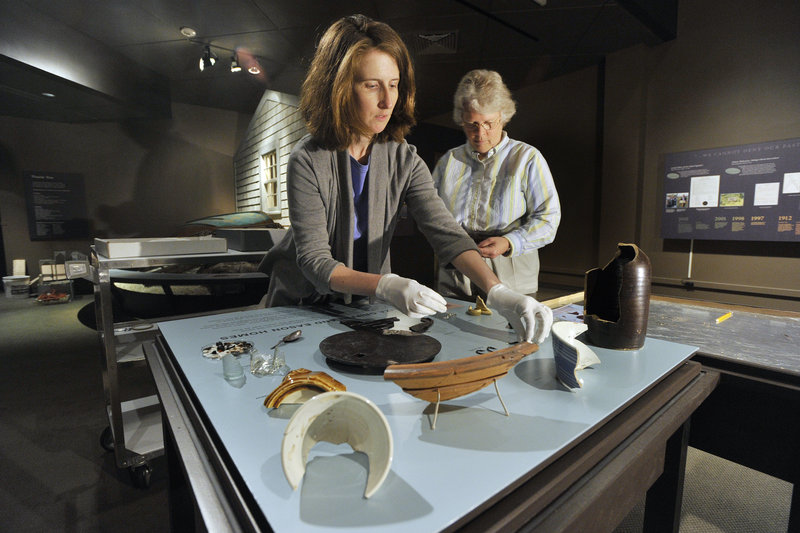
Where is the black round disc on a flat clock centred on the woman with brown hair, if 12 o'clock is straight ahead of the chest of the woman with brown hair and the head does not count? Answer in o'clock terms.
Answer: The black round disc is roughly at 1 o'clock from the woman with brown hair.

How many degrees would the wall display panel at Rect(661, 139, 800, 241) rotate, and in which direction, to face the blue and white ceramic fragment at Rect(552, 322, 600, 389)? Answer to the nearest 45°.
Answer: approximately 45° to its left

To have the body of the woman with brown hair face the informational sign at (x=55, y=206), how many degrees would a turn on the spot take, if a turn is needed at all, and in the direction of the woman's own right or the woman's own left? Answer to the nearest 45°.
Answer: approximately 180°

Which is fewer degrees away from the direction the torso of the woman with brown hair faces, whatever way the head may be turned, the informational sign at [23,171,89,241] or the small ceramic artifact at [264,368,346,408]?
the small ceramic artifact

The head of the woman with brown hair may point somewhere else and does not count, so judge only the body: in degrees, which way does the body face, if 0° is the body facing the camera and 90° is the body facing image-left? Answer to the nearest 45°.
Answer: approximately 315°

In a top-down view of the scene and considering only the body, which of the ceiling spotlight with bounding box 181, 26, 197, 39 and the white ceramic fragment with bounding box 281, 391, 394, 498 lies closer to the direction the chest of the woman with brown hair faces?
the white ceramic fragment

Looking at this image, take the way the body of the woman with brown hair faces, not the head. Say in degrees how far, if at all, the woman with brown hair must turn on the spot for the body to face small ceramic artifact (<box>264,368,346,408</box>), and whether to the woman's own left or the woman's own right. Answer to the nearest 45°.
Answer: approximately 45° to the woman's own right

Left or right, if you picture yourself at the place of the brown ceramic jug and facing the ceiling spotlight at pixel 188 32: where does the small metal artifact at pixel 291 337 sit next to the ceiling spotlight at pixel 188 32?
left

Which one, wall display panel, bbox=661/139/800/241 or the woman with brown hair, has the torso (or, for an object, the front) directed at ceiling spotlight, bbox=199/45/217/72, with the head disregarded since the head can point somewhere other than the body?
the wall display panel
